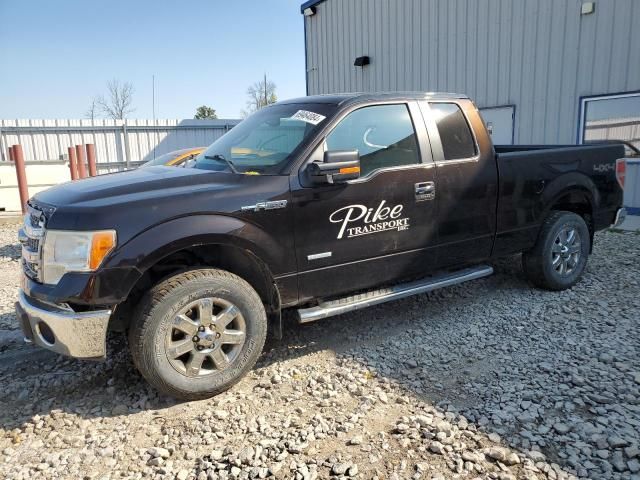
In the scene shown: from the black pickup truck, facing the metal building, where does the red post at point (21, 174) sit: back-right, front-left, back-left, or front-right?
front-left

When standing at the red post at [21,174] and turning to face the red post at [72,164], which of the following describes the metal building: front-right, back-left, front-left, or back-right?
front-right

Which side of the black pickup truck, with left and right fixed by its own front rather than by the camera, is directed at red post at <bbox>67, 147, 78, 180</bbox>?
right

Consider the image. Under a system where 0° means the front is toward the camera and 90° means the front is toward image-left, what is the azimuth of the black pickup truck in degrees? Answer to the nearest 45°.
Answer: approximately 45°

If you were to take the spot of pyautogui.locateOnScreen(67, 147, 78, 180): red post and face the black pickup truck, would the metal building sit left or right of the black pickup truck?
left

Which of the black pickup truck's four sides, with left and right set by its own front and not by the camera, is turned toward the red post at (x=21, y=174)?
right

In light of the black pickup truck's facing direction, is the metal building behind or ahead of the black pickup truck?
behind
